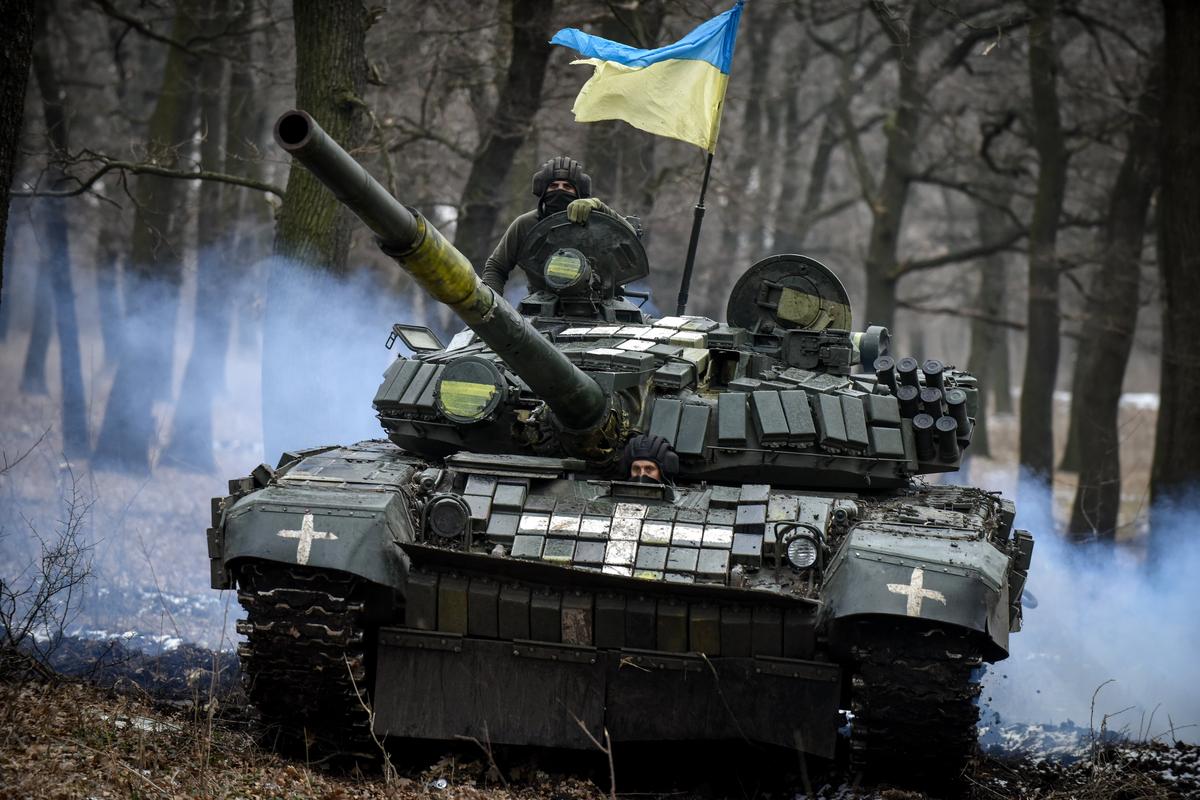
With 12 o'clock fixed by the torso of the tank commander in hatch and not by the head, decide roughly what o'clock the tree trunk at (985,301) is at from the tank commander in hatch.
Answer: The tree trunk is roughly at 7 o'clock from the tank commander in hatch.

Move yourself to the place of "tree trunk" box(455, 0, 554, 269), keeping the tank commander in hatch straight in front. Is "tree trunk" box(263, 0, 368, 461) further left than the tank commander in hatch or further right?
right

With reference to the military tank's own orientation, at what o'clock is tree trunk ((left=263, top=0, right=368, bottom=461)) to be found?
The tree trunk is roughly at 5 o'clock from the military tank.

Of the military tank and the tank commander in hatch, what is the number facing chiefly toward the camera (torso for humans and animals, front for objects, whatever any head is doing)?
2

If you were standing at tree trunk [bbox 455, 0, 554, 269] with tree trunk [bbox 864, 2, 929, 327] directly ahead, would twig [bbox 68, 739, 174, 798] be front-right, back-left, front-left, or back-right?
back-right

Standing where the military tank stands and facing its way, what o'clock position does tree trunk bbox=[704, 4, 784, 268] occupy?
The tree trunk is roughly at 6 o'clock from the military tank.

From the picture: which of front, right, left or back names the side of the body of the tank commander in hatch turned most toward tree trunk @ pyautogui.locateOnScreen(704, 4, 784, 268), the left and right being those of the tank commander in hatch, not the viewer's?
back

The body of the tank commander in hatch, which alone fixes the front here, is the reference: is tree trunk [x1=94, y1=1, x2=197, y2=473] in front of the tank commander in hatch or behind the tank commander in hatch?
behind

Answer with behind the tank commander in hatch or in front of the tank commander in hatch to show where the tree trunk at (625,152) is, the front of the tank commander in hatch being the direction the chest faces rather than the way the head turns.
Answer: behind

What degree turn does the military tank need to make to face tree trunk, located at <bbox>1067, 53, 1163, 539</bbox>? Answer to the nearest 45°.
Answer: approximately 135° to its left

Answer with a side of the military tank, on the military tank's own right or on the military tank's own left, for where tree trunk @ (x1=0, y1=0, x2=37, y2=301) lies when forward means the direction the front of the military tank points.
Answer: on the military tank's own right

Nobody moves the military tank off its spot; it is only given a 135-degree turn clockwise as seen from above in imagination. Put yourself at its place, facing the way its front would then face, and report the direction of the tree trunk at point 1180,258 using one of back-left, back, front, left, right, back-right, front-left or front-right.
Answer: right

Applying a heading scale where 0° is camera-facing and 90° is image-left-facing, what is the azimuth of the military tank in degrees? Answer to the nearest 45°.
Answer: approximately 0°
